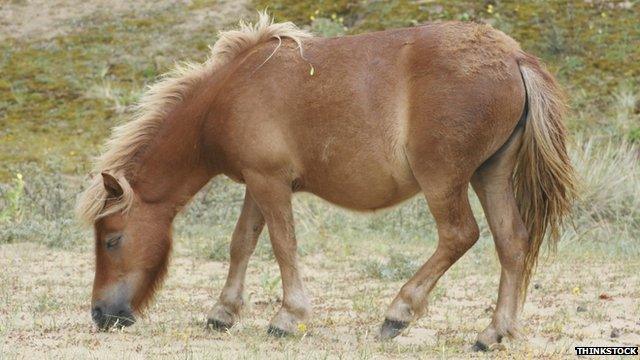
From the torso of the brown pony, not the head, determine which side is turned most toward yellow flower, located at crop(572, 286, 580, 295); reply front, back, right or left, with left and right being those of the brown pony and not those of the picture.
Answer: back

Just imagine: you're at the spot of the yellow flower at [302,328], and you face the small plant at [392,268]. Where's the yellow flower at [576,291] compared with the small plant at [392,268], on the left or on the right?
right

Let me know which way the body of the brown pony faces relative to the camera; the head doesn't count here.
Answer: to the viewer's left

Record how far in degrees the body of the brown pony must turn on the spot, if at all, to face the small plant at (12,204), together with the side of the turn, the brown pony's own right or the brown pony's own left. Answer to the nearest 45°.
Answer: approximately 45° to the brown pony's own right
